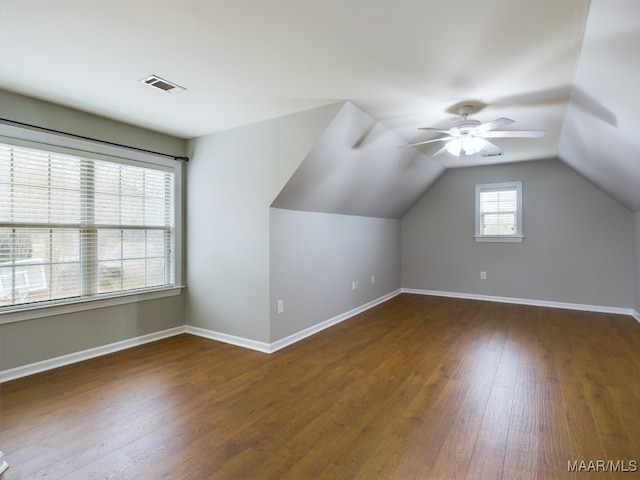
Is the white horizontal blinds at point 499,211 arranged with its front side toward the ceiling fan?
yes

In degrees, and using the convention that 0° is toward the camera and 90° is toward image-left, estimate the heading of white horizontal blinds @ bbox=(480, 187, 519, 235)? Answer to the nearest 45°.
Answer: approximately 0°

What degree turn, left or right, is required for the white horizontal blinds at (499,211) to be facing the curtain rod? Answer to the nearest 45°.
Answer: approximately 45° to its right

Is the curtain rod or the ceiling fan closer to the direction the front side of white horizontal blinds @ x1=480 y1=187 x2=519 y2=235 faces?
the ceiling fan

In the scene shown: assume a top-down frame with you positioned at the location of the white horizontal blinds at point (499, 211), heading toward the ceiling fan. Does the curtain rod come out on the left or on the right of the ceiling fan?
right
